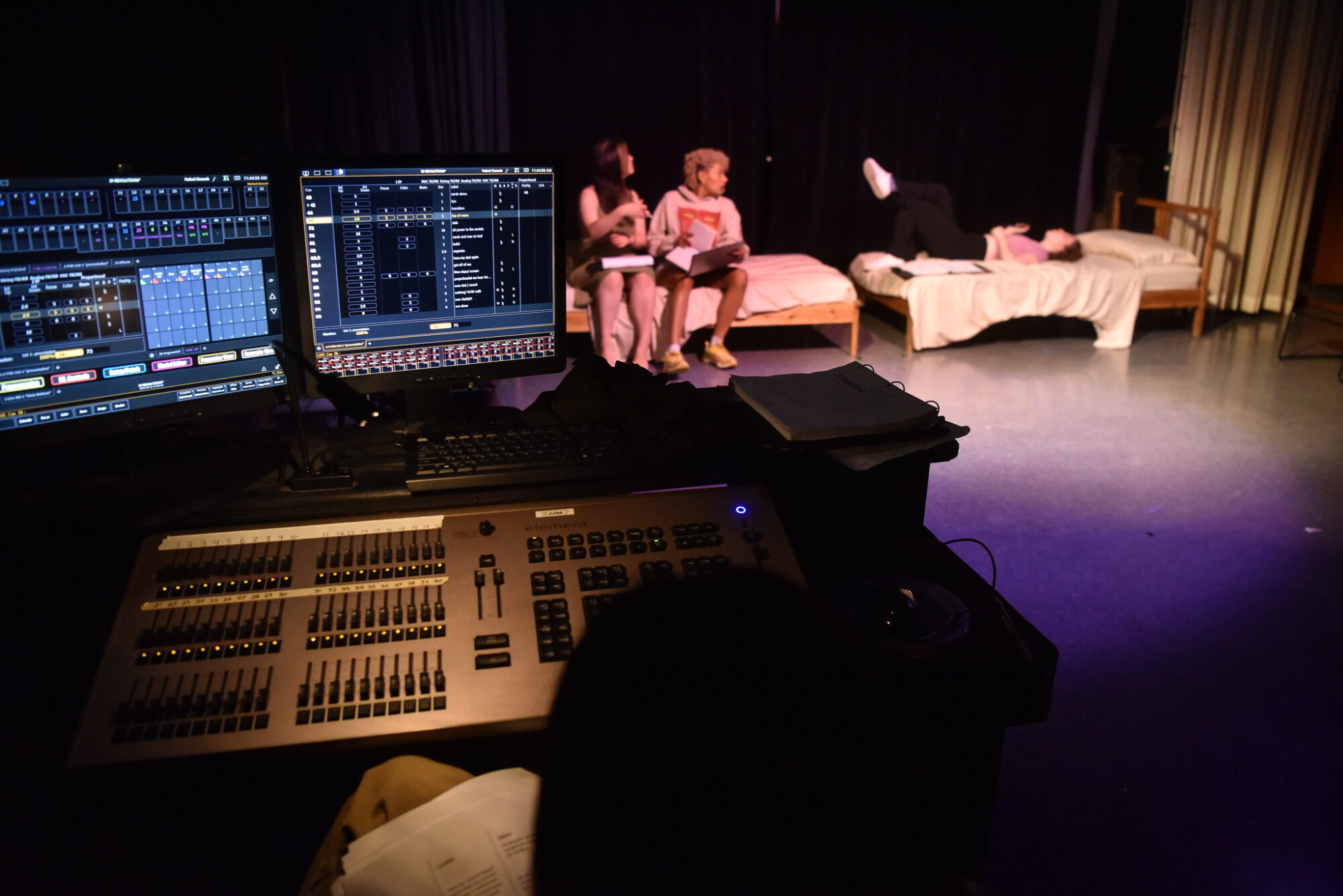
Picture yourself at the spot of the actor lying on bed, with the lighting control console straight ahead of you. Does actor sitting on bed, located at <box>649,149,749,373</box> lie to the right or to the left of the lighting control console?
right

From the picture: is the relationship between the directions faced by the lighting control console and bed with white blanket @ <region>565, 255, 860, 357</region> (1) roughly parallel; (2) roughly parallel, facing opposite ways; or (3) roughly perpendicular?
roughly perpendicular

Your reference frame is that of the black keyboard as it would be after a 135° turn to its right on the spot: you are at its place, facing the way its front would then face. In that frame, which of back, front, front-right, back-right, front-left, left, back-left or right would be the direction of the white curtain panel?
right

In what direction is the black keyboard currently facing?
toward the camera

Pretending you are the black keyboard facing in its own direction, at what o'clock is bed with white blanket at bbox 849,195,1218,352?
The bed with white blanket is roughly at 7 o'clock from the black keyboard.

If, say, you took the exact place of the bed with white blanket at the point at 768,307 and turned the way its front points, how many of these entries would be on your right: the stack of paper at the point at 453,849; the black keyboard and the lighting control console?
3

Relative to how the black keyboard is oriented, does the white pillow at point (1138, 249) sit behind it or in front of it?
behind

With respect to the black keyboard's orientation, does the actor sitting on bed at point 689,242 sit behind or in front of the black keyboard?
behind

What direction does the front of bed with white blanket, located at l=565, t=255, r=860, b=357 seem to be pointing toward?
to the viewer's right

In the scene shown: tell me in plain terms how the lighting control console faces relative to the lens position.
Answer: facing the viewer

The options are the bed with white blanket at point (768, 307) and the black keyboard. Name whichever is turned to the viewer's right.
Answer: the bed with white blanket

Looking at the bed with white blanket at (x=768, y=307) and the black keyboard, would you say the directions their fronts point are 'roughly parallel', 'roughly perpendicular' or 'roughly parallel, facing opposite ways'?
roughly perpendicular
